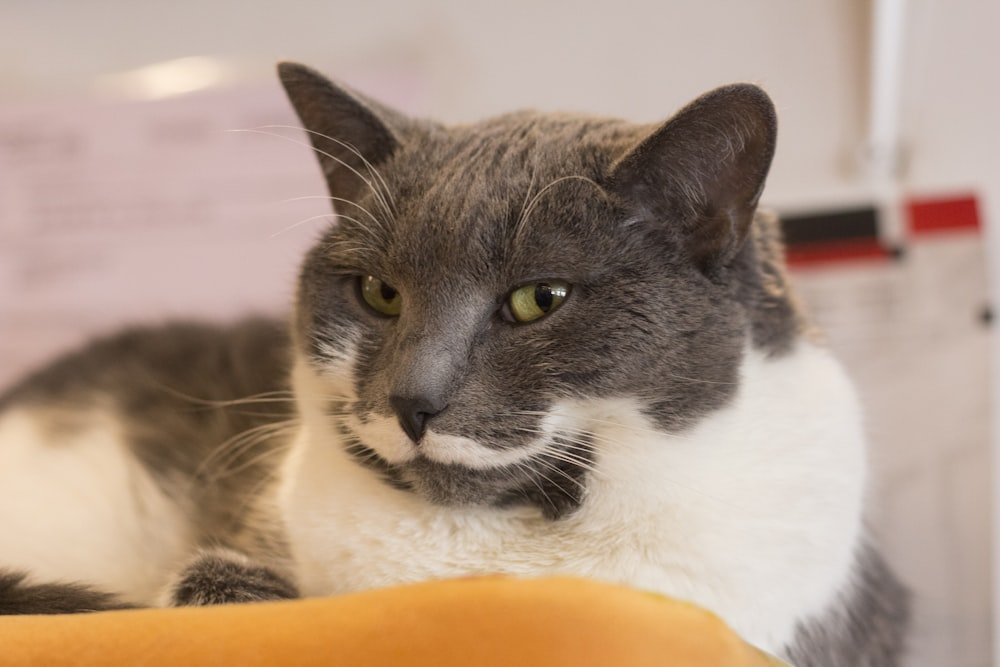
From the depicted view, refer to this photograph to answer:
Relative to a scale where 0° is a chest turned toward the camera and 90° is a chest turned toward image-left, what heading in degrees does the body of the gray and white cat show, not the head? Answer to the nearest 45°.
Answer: approximately 315°
